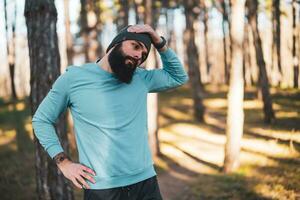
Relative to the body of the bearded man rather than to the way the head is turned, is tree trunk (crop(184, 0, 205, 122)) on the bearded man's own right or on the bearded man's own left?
on the bearded man's own left

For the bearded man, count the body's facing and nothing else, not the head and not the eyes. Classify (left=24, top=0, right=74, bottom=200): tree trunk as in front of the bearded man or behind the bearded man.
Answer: behind

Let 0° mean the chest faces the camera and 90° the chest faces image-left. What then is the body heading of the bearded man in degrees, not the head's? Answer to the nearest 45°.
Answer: approximately 315°

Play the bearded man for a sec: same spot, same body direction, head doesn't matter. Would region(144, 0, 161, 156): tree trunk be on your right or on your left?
on your left

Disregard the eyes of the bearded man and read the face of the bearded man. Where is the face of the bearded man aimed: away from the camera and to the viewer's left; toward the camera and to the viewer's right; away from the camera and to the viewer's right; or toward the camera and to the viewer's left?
toward the camera and to the viewer's right

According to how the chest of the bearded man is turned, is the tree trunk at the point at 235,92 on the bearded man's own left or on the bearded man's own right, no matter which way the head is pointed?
on the bearded man's own left

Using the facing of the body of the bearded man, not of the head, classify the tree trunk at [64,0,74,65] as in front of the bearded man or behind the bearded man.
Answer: behind
